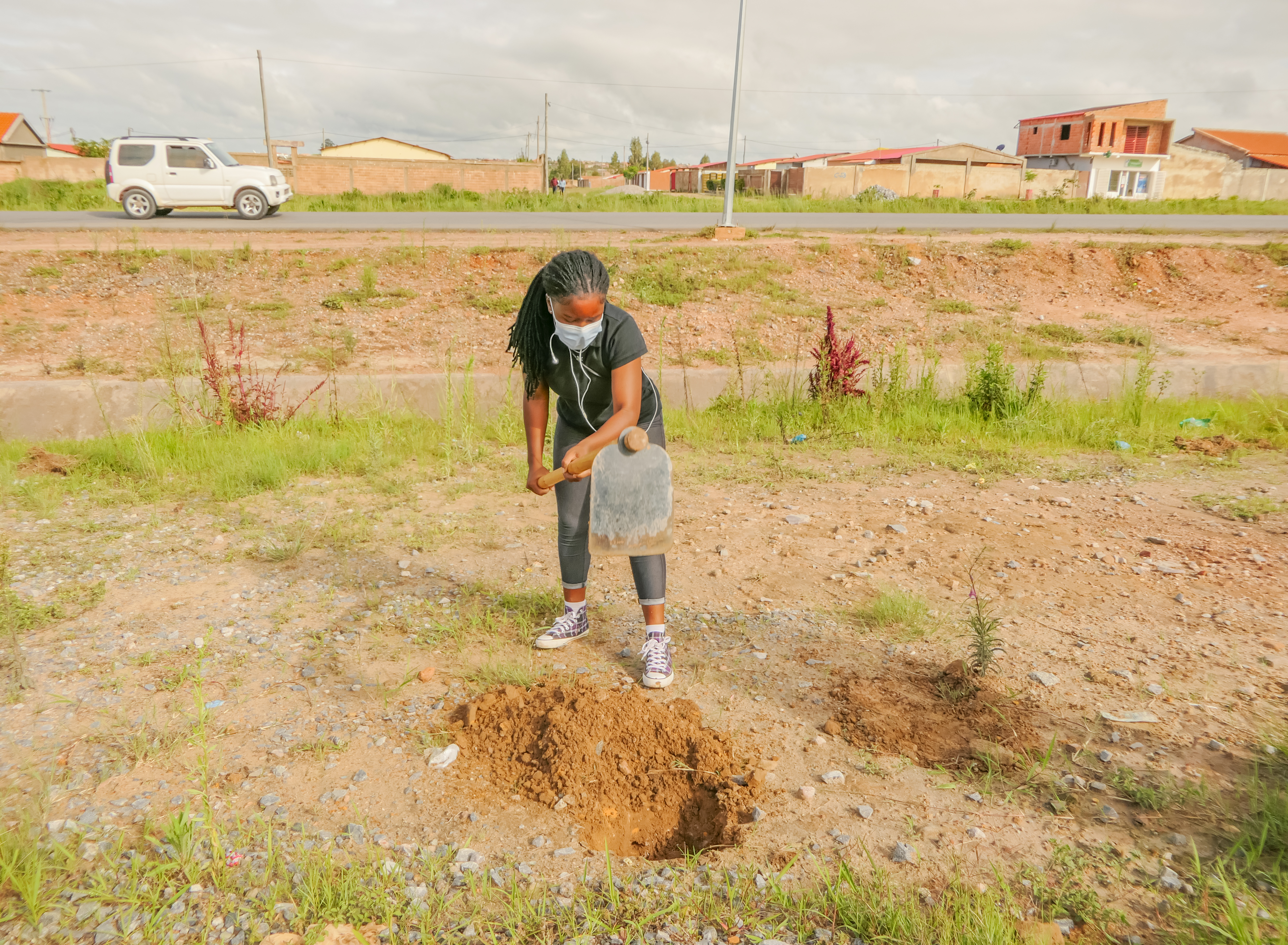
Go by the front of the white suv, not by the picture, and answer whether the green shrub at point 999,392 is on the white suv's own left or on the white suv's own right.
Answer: on the white suv's own right

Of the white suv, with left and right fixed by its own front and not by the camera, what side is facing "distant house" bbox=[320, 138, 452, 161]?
left

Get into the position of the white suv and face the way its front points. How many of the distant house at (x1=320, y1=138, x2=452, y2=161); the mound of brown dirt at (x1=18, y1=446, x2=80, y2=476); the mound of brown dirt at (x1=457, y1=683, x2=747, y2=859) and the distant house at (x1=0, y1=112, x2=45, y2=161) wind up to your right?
2

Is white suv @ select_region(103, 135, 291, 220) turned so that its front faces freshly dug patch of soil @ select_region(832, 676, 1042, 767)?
no

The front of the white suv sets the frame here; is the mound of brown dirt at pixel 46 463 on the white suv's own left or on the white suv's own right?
on the white suv's own right

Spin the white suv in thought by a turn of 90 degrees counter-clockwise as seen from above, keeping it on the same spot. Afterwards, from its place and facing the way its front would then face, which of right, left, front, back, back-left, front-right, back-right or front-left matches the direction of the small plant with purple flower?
back

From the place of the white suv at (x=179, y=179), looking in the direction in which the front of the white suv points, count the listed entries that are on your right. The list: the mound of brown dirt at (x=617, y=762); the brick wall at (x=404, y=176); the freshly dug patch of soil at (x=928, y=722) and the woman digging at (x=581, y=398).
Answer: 3

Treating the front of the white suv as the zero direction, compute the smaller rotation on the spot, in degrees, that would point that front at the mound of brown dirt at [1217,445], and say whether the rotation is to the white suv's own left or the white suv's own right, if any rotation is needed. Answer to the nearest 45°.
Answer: approximately 45° to the white suv's own right

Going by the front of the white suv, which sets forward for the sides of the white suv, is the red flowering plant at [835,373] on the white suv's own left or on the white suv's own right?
on the white suv's own right

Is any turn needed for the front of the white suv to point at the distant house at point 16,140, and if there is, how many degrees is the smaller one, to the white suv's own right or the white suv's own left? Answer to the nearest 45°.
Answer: approximately 90° to the white suv's own left

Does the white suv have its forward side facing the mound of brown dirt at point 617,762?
no

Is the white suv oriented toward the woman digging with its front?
no

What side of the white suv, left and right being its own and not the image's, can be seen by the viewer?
right
